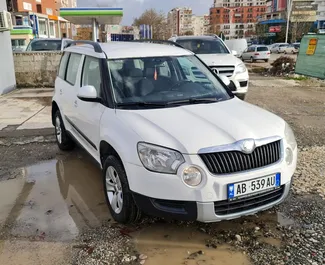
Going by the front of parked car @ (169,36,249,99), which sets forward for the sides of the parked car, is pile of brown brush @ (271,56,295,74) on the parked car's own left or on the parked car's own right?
on the parked car's own left

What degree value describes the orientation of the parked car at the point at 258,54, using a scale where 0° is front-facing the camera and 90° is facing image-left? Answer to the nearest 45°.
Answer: approximately 135°

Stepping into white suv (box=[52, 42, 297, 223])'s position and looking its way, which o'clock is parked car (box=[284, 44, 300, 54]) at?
The parked car is roughly at 8 o'clock from the white suv.

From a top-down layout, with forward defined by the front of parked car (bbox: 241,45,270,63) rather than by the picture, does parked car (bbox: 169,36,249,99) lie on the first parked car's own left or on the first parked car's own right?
on the first parked car's own left

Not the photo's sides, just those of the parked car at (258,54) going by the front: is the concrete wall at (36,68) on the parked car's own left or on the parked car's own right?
on the parked car's own left

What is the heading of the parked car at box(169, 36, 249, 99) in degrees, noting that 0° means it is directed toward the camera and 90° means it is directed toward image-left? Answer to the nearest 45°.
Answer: approximately 315°

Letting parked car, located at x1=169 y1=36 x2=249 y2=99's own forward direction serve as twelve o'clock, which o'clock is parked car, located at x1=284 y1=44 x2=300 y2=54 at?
parked car, located at x1=284 y1=44 x2=300 y2=54 is roughly at 8 o'clock from parked car, located at x1=169 y1=36 x2=249 y2=99.

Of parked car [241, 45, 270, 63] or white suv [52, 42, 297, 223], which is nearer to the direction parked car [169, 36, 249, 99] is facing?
the white suv
